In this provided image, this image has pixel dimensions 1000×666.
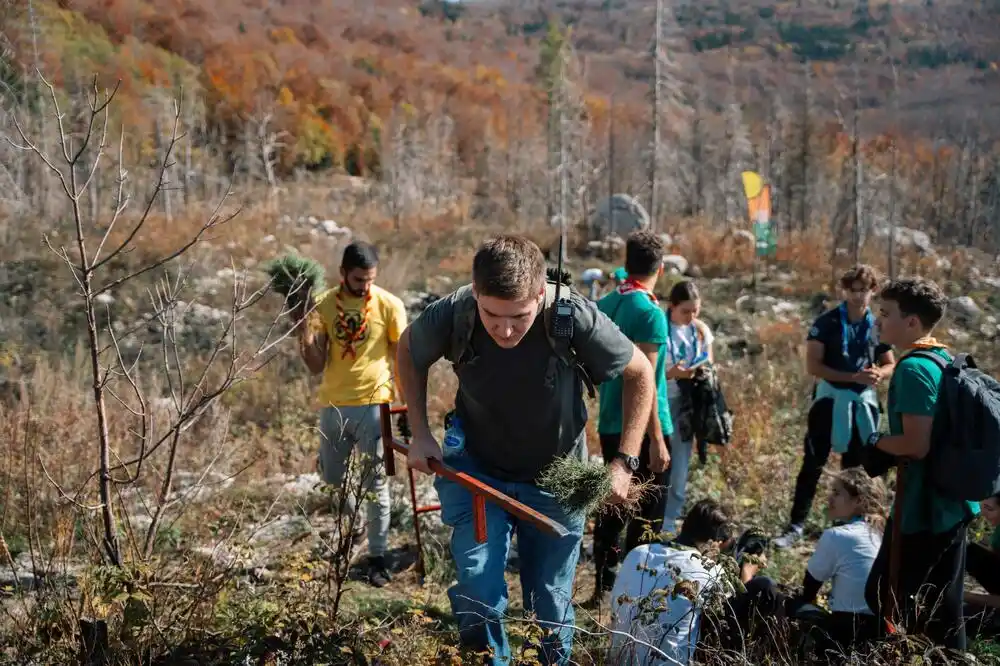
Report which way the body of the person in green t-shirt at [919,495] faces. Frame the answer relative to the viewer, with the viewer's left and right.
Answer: facing to the left of the viewer

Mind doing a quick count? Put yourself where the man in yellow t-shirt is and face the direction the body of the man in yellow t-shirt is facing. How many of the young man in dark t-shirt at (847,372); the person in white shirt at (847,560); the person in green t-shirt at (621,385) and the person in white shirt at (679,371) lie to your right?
0

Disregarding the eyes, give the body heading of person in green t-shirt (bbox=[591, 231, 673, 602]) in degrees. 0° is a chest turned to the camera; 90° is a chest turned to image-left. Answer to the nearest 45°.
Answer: approximately 225°

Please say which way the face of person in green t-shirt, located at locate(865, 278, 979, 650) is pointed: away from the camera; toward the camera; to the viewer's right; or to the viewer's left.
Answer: to the viewer's left

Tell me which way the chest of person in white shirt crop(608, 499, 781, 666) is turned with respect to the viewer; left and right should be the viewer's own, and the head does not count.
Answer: facing away from the viewer and to the right of the viewer

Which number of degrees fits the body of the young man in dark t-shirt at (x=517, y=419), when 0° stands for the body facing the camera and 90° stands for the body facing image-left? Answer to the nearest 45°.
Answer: approximately 0°

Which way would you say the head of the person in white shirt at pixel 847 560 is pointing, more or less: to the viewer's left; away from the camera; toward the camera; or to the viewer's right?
to the viewer's left

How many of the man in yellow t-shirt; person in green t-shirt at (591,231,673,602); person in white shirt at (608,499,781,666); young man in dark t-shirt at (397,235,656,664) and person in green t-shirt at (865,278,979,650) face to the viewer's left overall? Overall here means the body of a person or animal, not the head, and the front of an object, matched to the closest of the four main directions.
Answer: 1

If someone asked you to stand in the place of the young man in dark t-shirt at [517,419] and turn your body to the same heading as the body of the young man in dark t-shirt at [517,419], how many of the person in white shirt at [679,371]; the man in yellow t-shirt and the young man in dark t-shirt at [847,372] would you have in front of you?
0

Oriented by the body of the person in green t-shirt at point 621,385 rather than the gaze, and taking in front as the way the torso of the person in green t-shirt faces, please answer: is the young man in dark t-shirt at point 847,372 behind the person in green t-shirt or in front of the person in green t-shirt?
in front

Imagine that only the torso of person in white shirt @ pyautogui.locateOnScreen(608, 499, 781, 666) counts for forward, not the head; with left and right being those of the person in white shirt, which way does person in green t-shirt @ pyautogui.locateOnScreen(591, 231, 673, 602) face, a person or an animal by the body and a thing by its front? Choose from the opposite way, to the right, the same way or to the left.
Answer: the same way

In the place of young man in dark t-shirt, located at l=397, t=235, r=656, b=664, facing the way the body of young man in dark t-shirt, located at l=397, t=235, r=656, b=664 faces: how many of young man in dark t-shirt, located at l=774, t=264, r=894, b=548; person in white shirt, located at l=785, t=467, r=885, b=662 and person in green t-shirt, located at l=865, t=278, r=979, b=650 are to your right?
0

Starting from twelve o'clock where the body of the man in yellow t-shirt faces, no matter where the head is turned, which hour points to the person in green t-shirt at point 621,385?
The person in green t-shirt is roughly at 10 o'clock from the man in yellow t-shirt.

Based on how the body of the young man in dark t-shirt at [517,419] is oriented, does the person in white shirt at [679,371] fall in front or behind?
behind

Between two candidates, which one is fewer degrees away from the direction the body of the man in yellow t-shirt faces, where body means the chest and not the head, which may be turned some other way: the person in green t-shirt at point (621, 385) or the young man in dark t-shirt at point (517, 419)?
the young man in dark t-shirt

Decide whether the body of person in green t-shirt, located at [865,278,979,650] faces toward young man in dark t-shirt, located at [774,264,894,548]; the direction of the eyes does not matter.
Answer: no
